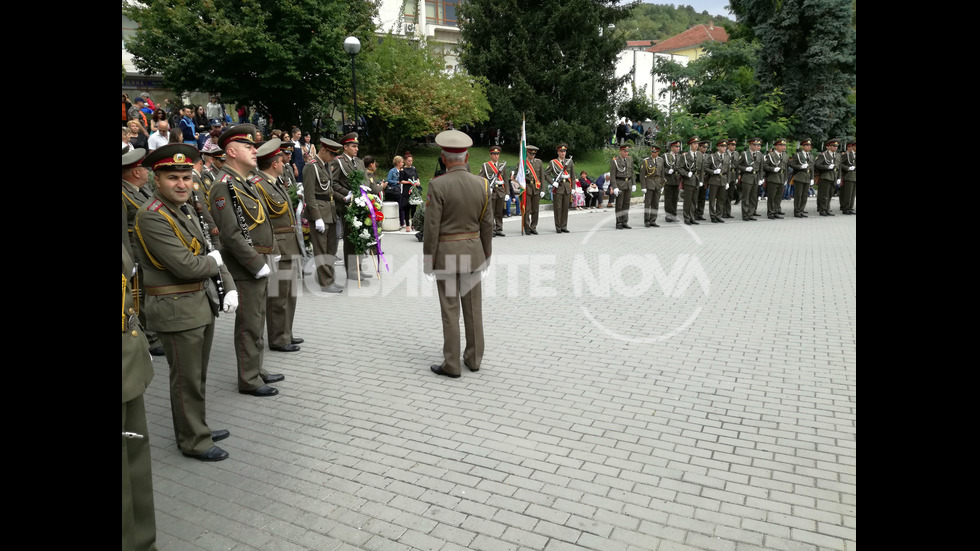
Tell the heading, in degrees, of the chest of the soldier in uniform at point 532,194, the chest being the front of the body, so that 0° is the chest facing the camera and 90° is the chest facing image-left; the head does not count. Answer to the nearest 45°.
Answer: approximately 0°

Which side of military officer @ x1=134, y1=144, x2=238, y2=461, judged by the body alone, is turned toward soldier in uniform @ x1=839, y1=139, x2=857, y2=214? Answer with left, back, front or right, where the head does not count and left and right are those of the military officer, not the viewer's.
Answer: left

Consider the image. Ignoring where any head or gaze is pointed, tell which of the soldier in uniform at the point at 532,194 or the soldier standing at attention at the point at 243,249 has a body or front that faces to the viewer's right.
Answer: the soldier standing at attention

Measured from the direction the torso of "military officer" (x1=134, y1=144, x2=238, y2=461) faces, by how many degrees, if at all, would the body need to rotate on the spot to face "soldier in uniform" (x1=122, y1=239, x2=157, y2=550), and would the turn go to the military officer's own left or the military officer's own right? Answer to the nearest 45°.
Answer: approximately 45° to the military officer's own right

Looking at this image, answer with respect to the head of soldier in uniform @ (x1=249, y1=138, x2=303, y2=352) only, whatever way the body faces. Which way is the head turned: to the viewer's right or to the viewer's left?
to the viewer's right

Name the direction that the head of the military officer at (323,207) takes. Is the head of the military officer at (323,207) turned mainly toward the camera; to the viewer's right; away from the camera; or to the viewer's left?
to the viewer's right

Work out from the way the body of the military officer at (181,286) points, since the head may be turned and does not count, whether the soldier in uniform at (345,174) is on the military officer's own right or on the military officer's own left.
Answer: on the military officer's own left

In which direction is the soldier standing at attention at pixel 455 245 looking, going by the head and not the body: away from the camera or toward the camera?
away from the camera

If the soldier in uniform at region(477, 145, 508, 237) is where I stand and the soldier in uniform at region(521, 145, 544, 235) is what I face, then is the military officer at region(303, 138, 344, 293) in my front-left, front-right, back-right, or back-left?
back-right
